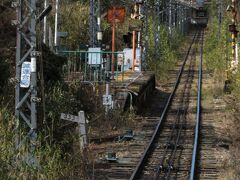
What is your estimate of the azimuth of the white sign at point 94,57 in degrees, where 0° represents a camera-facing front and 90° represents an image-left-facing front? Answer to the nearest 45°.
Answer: approximately 0°

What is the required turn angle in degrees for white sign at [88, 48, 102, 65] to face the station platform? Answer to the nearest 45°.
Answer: approximately 45° to its left

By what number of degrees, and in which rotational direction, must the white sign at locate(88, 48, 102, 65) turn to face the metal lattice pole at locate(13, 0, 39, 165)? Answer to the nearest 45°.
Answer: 0° — it already faces it
